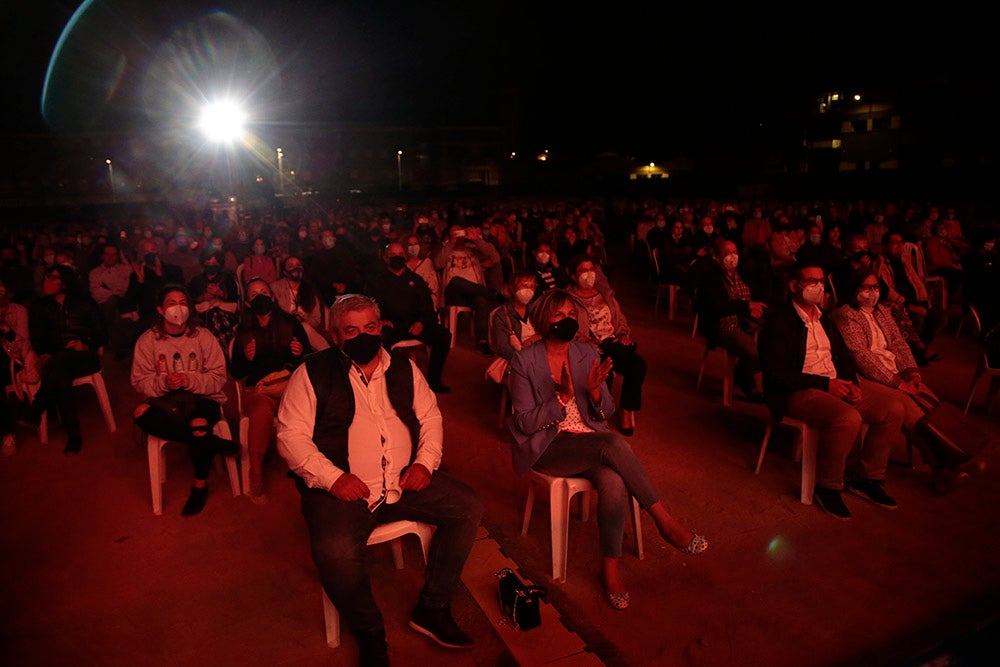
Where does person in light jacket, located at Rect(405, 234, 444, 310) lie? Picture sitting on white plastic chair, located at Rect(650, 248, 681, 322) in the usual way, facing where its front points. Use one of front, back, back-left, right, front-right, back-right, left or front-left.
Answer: right

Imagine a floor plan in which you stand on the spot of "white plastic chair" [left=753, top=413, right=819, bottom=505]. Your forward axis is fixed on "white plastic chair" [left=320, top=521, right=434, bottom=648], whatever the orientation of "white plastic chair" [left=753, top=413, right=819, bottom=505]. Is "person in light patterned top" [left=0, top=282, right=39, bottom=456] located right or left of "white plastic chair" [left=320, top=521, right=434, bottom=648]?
right

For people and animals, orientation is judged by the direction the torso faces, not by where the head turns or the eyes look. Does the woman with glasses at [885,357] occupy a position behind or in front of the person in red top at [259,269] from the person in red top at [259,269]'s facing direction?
in front

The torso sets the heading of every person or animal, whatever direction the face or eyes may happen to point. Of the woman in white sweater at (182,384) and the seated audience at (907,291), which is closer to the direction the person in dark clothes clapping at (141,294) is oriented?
the woman in white sweater

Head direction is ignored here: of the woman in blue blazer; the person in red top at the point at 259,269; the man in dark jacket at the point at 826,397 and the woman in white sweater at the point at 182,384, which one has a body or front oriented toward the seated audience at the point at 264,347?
the person in red top at the point at 259,269

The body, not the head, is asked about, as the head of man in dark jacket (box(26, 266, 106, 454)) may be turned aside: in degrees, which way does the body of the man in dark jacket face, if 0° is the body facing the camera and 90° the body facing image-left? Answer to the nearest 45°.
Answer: approximately 0°

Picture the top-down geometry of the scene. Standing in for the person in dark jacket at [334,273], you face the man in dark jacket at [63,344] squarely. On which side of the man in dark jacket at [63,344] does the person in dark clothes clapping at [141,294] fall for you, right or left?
right

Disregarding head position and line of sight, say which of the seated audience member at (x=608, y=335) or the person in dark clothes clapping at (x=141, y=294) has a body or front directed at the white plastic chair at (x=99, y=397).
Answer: the person in dark clothes clapping at (x=141, y=294)

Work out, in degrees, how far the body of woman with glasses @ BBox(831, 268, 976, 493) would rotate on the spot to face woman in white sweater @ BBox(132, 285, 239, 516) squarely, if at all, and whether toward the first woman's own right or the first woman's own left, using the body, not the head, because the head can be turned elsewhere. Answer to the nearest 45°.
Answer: approximately 90° to the first woman's own right

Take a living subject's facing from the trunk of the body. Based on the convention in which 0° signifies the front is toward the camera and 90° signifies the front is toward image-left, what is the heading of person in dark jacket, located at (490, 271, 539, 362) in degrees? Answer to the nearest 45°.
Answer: approximately 315°

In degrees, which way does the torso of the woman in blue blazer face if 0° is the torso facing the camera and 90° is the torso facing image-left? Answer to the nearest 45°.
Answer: approximately 315°

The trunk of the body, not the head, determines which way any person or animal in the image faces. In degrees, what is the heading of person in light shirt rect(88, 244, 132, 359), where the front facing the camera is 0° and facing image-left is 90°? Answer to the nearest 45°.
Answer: approximately 315°

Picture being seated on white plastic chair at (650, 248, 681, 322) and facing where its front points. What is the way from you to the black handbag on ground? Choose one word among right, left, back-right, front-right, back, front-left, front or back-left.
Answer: front-right
